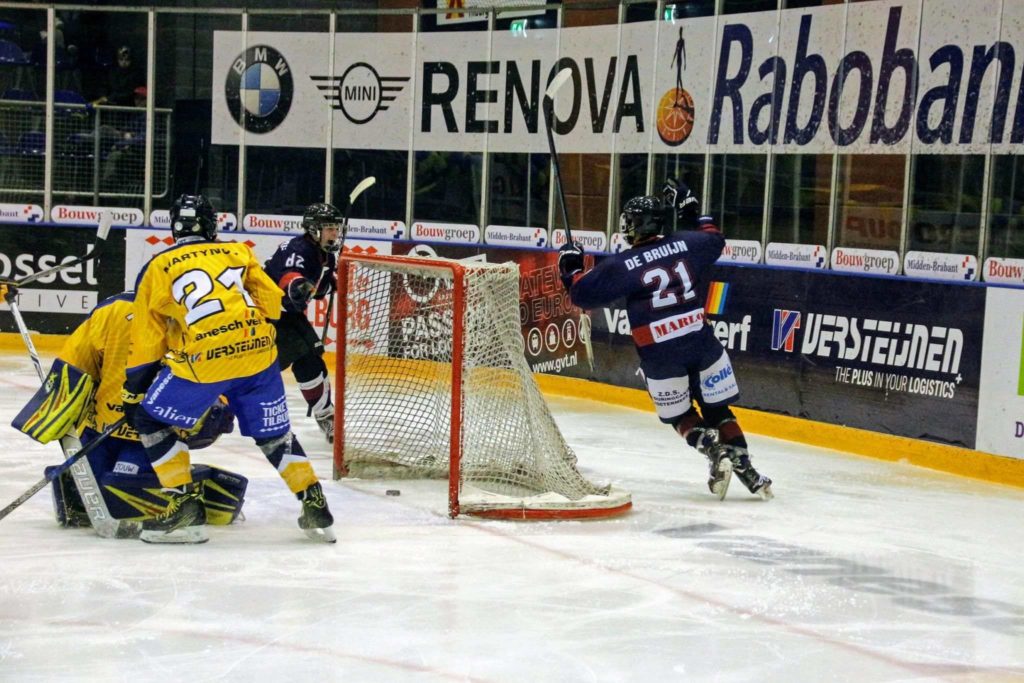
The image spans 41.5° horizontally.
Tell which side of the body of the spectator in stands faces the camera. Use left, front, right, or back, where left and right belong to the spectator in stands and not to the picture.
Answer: front

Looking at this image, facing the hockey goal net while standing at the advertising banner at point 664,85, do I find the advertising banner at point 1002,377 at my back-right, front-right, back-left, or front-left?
front-left

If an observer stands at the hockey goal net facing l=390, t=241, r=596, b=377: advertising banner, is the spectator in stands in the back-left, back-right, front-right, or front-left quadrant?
front-left

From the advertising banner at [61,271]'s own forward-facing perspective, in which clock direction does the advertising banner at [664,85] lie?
the advertising banner at [664,85] is roughly at 10 o'clock from the advertising banner at [61,271].

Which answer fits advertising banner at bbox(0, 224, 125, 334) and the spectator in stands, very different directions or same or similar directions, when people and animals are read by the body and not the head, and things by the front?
same or similar directions

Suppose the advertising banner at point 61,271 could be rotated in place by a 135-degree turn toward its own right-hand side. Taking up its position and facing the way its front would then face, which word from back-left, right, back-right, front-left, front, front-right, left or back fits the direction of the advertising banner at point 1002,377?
back

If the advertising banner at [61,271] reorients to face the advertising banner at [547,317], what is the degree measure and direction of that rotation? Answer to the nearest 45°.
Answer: approximately 45° to its left

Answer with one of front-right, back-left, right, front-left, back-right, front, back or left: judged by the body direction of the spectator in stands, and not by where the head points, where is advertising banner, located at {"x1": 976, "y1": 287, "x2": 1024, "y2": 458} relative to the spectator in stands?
front-left

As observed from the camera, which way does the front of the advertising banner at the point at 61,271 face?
facing the viewer

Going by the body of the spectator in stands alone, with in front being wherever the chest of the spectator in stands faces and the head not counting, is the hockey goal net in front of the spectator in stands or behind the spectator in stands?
in front

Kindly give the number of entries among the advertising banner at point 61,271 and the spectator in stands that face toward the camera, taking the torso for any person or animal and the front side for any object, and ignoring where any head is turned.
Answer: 2
